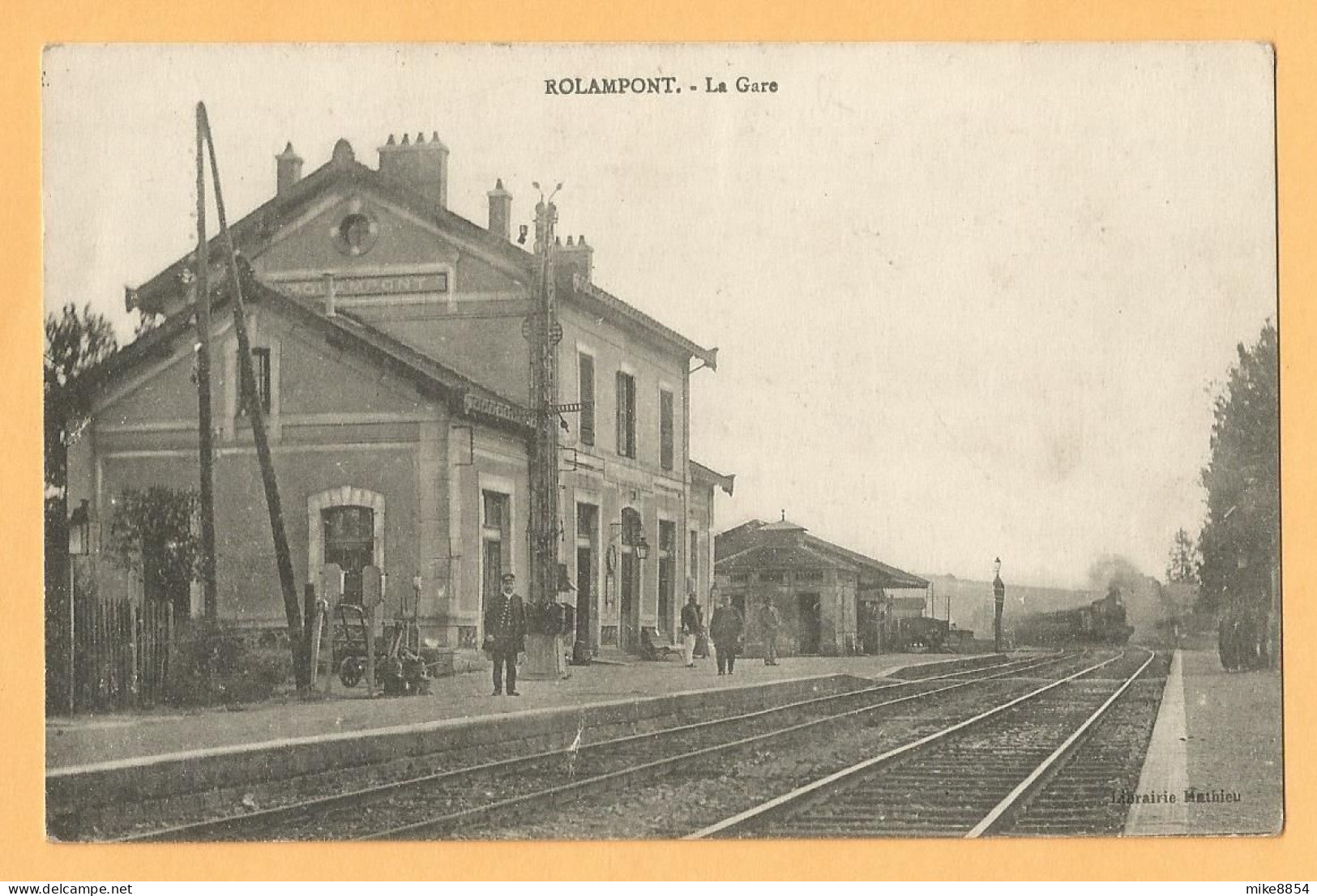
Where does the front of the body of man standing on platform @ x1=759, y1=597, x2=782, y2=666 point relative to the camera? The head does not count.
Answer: toward the camera

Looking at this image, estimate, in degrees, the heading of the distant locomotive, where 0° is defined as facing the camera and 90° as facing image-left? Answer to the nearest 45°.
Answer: approximately 315°

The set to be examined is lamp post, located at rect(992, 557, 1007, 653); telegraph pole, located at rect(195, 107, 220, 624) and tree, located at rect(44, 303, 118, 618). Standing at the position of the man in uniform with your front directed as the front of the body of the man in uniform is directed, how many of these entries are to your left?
1

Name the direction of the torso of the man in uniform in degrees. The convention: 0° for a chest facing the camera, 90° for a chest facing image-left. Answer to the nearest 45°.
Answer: approximately 0°
